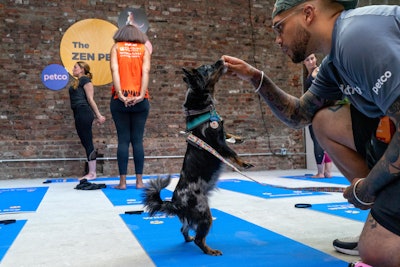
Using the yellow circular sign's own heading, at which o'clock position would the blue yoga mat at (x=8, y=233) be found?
The blue yoga mat is roughly at 12 o'clock from the yellow circular sign.

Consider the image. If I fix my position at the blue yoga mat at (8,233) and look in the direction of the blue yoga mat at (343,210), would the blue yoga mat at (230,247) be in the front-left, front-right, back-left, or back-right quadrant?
front-right

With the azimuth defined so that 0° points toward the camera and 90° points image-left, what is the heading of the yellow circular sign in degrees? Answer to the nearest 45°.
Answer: approximately 0°

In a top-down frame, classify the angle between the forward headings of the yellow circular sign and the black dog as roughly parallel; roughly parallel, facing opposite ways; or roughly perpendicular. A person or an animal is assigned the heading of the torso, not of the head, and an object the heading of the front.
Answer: roughly perpendicular

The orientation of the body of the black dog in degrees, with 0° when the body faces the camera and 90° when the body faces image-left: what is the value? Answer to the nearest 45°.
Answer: approximately 270°

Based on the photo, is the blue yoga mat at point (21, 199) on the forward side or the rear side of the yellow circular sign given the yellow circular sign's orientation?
on the forward side

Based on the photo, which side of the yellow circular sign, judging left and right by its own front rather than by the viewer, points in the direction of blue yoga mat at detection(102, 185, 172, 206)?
front
